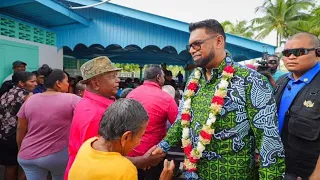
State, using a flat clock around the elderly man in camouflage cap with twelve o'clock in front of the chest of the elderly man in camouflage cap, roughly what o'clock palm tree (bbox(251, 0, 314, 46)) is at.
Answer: The palm tree is roughly at 10 o'clock from the elderly man in camouflage cap.

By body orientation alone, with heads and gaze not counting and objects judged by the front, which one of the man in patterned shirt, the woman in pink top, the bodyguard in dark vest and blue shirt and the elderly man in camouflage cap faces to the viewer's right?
the elderly man in camouflage cap

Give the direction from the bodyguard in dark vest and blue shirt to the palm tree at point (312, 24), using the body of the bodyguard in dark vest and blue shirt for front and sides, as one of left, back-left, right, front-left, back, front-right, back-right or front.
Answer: back-right

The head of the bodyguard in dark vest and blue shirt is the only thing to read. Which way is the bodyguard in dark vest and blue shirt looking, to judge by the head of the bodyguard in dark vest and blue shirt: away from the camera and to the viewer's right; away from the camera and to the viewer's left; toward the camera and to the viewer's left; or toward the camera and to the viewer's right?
toward the camera and to the viewer's left

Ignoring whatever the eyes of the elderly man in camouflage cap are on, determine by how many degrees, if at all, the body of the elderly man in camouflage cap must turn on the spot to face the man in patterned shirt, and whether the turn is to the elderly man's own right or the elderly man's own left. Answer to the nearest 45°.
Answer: approximately 45° to the elderly man's own right

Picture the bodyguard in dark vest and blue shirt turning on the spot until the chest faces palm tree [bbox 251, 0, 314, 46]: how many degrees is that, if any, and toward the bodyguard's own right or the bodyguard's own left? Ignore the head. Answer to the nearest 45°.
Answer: approximately 135° to the bodyguard's own right

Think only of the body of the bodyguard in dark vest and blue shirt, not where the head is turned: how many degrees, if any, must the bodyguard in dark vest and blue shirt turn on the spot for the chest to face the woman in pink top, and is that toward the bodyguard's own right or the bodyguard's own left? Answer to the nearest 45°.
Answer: approximately 45° to the bodyguard's own right

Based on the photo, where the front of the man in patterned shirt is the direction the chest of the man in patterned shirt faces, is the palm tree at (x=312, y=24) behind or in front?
behind

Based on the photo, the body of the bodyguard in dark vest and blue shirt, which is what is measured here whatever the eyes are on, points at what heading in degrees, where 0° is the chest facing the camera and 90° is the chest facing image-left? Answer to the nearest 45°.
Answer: approximately 45°

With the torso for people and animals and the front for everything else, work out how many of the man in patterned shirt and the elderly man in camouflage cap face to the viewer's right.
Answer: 1
